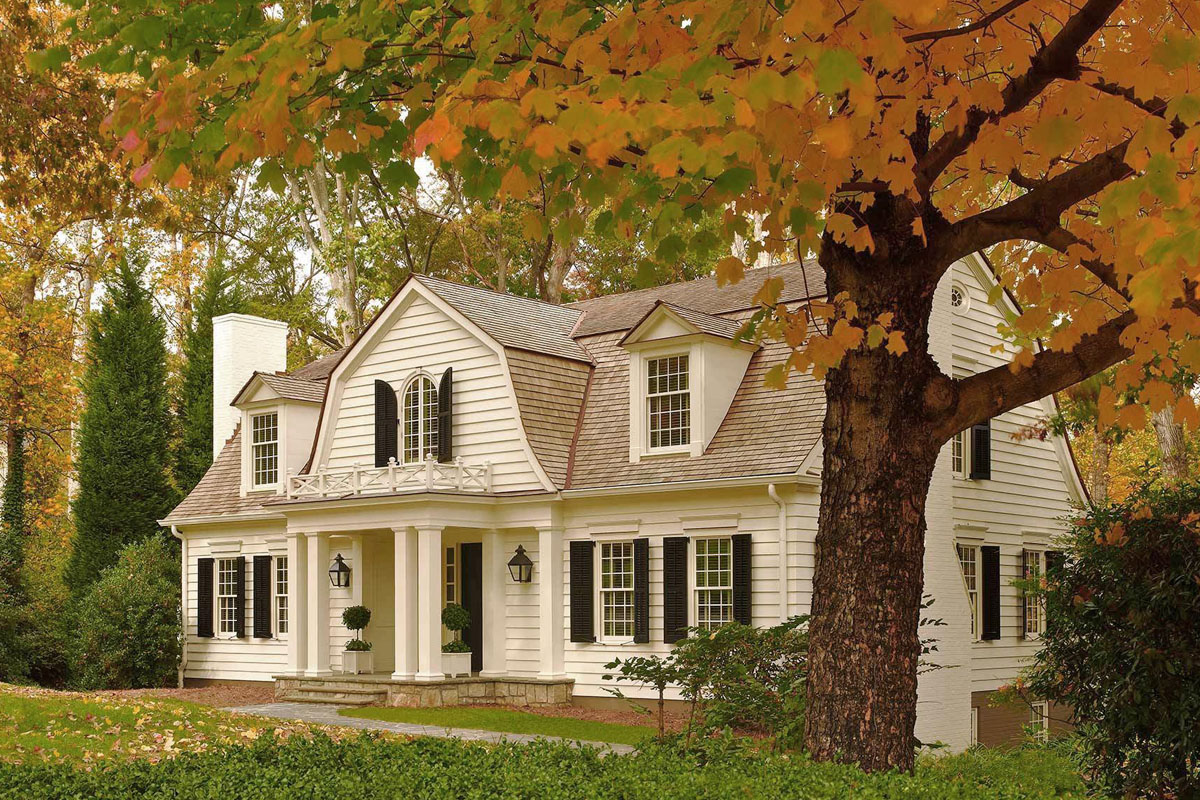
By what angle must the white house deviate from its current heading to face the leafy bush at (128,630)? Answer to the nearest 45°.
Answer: approximately 90° to its right

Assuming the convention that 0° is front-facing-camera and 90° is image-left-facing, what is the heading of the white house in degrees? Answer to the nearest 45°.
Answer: approximately 45°

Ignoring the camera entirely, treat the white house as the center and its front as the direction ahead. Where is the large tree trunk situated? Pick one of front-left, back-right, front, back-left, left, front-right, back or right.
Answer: front-left

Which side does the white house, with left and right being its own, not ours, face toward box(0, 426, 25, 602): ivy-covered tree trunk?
right

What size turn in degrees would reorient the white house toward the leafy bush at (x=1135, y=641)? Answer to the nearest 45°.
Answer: approximately 45° to its left

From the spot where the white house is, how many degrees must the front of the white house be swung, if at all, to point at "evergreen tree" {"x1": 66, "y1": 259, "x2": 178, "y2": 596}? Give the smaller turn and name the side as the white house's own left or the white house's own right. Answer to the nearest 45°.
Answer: approximately 90° to the white house's own right

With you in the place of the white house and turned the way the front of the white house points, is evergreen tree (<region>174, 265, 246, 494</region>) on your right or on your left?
on your right
